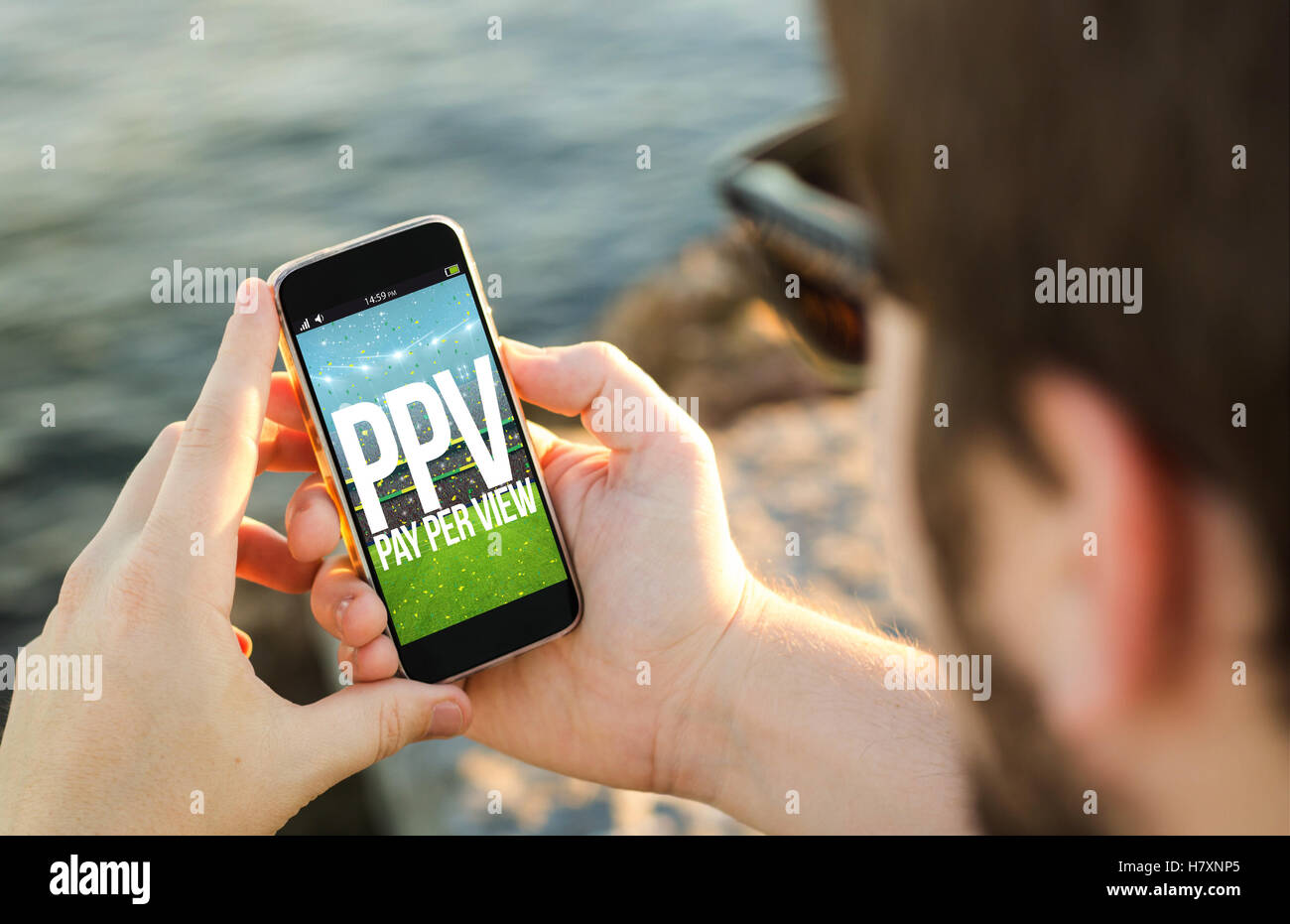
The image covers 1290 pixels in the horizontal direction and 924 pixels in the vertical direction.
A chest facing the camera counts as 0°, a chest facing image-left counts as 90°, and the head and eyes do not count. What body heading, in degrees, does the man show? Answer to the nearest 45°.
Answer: approximately 135°

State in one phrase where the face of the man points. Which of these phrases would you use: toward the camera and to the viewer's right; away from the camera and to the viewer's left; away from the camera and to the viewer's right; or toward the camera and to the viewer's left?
away from the camera and to the viewer's left
